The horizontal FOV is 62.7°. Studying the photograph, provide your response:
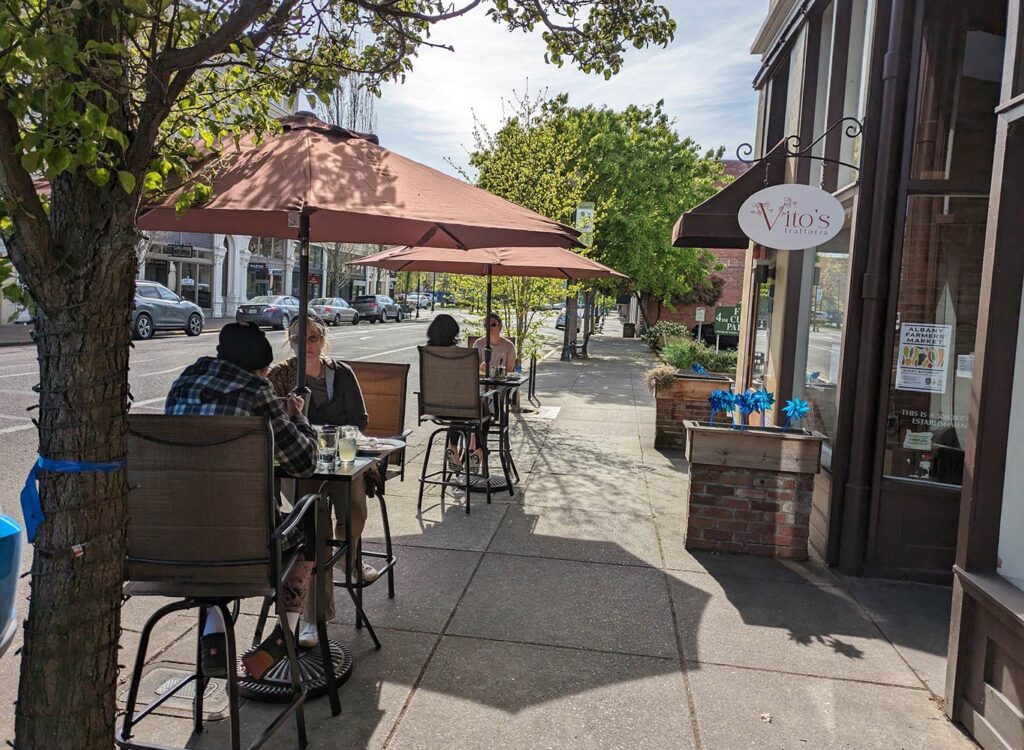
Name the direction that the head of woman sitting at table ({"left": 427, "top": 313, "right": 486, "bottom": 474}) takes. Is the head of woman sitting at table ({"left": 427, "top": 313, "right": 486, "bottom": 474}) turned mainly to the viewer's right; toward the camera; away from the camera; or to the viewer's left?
away from the camera

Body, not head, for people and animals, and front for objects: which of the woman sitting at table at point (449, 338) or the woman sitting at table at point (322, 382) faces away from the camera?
the woman sitting at table at point (449, 338)

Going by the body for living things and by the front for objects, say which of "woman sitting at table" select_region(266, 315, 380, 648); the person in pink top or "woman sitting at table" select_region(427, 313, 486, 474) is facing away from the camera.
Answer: "woman sitting at table" select_region(427, 313, 486, 474)

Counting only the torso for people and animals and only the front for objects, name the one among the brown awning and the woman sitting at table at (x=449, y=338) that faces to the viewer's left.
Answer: the brown awning

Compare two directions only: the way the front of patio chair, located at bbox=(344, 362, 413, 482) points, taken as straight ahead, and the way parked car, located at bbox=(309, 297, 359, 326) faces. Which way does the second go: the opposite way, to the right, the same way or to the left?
the opposite way

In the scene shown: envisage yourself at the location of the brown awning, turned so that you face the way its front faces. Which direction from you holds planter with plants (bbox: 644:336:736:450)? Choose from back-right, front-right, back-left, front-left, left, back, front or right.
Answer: right

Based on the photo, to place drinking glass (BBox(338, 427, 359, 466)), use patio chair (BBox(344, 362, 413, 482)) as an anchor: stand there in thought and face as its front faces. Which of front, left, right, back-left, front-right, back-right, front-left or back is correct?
front-left

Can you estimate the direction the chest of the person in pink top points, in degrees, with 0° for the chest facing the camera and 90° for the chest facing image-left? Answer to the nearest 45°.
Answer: approximately 0°

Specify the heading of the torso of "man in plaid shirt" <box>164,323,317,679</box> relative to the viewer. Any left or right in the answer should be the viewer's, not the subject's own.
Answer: facing away from the viewer and to the right of the viewer

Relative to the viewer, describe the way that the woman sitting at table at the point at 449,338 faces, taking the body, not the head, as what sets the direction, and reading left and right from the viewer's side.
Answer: facing away from the viewer

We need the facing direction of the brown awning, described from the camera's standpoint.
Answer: facing to the left of the viewer

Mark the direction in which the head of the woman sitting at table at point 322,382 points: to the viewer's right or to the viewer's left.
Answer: to the viewer's left

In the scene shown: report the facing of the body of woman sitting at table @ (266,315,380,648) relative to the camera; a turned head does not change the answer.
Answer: toward the camera

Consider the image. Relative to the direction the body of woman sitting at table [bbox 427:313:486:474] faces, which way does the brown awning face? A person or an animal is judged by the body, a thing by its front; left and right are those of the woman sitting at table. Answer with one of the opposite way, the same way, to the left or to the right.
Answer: to the left
